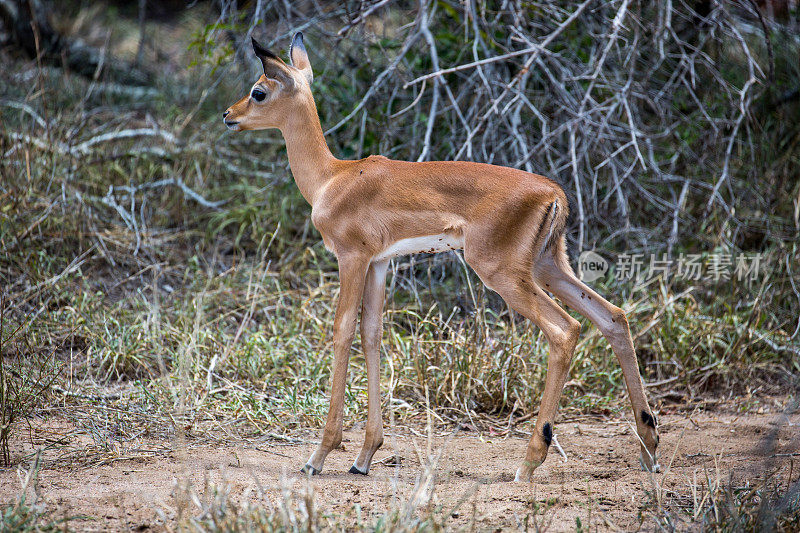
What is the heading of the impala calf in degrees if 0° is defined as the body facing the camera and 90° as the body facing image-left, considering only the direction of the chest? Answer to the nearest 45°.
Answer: approximately 90°
